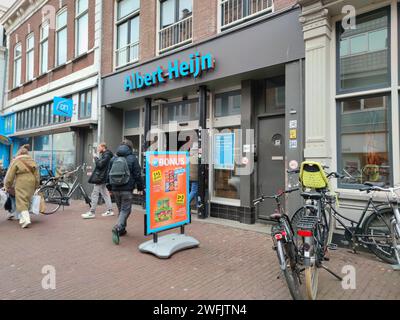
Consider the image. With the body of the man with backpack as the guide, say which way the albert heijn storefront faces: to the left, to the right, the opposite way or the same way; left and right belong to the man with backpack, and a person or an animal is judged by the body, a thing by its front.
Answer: the opposite way

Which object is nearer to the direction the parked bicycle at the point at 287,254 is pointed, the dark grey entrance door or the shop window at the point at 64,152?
the dark grey entrance door

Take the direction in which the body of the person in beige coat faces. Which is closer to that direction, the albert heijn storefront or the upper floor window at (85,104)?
the upper floor window

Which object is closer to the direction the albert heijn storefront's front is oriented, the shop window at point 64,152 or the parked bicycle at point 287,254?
the parked bicycle

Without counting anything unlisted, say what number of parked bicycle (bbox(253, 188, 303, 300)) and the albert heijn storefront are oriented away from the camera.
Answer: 1

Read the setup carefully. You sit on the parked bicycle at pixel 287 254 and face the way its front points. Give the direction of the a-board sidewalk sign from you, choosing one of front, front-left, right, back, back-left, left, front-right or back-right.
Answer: front-left

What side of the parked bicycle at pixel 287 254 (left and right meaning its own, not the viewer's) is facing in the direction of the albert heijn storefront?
front

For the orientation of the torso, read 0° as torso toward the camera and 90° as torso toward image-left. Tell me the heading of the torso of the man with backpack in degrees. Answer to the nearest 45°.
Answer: approximately 225°

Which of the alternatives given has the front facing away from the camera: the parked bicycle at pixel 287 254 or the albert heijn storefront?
the parked bicycle

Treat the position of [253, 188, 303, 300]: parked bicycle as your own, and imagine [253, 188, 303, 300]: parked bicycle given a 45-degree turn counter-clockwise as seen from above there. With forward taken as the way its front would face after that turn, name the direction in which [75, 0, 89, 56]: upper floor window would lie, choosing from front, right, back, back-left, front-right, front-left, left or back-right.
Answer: front

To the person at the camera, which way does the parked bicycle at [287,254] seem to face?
facing away from the viewer

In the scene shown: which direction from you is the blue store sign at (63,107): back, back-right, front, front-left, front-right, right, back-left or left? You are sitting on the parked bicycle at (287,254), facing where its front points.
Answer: front-left

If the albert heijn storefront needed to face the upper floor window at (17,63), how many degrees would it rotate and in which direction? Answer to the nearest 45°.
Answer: approximately 90° to its right
